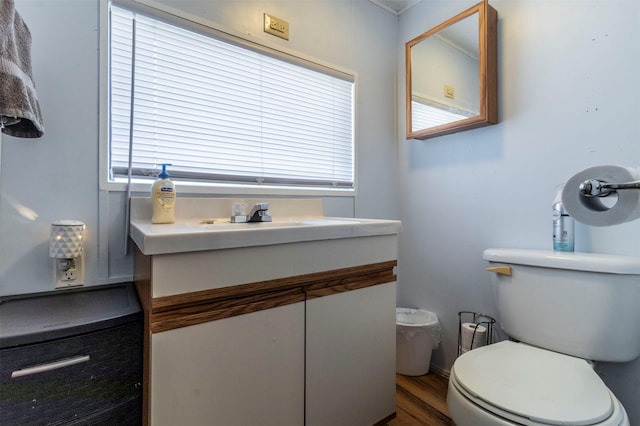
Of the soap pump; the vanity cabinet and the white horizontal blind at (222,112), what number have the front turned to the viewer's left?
0

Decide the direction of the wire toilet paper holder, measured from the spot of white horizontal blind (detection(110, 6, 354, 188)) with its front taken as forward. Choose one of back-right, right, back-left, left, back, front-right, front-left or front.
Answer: front-left

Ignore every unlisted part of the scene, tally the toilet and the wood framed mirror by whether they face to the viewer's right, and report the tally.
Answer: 0

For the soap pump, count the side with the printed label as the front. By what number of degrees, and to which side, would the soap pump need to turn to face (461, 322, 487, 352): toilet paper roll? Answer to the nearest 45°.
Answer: approximately 45° to its left

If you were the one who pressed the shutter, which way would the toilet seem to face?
facing the viewer and to the left of the viewer

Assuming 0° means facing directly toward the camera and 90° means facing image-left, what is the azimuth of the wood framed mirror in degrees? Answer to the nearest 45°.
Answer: approximately 45°

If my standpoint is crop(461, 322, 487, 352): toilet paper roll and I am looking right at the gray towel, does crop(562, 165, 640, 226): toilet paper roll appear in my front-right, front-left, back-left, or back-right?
front-left

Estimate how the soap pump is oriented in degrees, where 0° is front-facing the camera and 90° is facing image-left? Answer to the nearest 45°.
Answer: approximately 315°

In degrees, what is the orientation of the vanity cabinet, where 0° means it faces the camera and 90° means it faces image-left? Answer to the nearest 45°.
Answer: approximately 315°

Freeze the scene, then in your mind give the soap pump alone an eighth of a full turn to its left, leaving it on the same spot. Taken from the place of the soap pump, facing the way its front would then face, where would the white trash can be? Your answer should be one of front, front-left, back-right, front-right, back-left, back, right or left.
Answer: front

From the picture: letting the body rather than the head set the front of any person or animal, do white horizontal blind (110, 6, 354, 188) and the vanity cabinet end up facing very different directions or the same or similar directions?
same or similar directions
